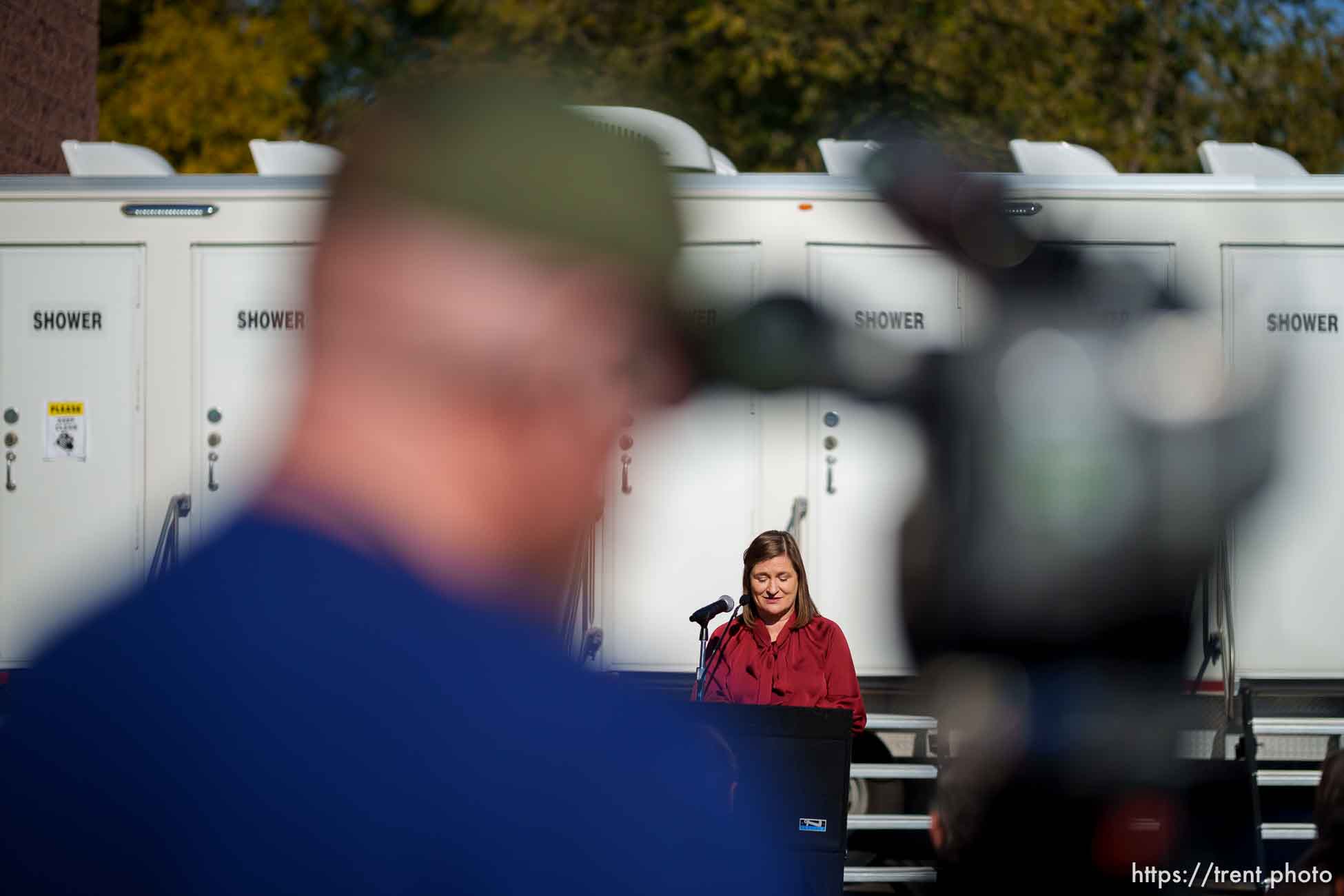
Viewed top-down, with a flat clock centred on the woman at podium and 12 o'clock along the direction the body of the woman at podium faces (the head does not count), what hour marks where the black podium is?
The black podium is roughly at 12 o'clock from the woman at podium.

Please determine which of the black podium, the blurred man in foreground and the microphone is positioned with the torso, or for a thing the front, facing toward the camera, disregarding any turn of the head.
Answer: the black podium

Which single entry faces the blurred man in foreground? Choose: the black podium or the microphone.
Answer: the black podium

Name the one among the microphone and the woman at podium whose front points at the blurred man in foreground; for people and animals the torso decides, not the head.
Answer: the woman at podium

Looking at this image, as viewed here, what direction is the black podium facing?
toward the camera

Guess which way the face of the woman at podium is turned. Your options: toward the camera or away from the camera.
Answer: toward the camera

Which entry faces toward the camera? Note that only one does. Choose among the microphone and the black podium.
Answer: the black podium

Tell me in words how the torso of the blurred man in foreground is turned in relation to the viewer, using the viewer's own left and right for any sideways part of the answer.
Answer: facing away from the viewer and to the right of the viewer

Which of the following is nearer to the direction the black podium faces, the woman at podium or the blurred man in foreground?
the blurred man in foreground

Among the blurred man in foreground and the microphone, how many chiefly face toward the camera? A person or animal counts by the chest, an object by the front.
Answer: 0

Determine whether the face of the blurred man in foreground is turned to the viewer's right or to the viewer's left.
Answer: to the viewer's right

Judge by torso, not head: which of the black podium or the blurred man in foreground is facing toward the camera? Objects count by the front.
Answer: the black podium
